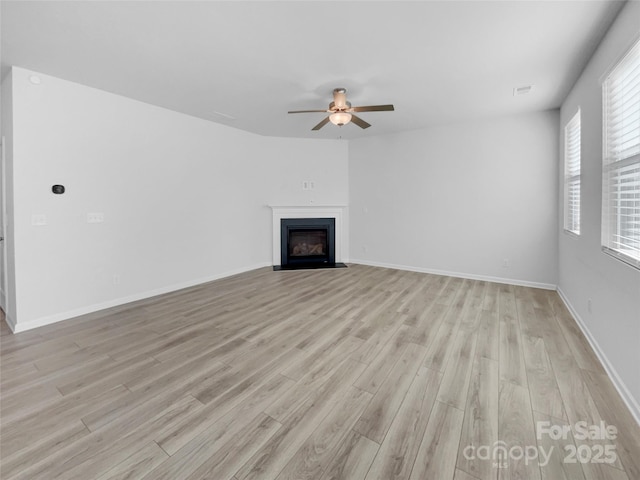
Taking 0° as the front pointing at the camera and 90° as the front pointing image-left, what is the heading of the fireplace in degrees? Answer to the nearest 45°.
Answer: approximately 0°

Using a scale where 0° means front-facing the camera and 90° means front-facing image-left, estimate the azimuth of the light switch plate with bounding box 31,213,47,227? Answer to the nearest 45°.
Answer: approximately 0°

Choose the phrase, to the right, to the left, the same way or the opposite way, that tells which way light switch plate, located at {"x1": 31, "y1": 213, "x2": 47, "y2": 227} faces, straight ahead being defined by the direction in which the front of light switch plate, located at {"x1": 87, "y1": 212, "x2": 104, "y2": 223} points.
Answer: the same way
